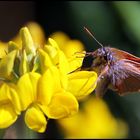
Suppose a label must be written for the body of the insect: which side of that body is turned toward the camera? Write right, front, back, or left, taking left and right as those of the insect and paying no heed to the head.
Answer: left

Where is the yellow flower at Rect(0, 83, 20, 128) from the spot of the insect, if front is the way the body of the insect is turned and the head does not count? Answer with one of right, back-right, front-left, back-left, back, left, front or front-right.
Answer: front-left
